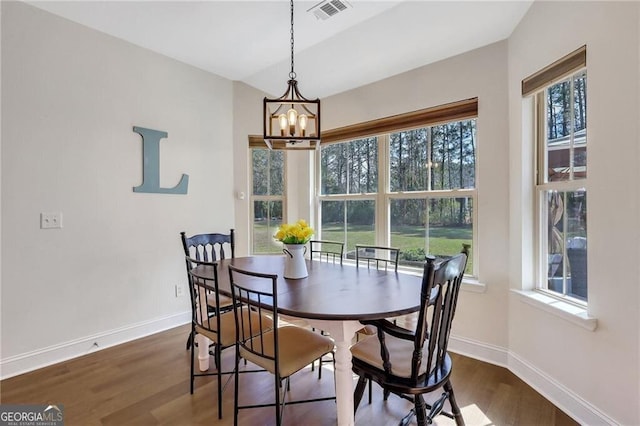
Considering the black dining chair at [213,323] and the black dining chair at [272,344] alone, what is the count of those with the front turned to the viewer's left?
0

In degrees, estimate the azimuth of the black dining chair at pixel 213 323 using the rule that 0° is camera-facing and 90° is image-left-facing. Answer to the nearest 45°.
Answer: approximately 225°

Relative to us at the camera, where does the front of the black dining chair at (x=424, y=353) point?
facing away from the viewer and to the left of the viewer

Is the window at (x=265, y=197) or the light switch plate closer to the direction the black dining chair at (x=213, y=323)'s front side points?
the window

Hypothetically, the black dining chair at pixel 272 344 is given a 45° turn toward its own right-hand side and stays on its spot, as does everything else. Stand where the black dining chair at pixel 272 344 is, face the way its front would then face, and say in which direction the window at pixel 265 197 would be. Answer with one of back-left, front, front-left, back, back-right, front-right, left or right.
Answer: left

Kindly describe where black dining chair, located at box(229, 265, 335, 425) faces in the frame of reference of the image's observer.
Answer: facing away from the viewer and to the right of the viewer

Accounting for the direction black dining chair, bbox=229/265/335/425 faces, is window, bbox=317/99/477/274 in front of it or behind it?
in front

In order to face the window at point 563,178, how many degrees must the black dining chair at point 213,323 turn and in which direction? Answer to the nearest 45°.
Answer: approximately 45° to its right

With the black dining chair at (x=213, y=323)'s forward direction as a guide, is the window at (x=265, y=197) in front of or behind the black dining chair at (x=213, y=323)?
in front

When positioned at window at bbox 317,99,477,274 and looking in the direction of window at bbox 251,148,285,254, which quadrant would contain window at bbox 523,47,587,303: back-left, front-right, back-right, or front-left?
back-left

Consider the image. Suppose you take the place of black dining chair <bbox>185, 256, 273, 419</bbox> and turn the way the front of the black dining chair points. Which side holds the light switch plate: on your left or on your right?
on your left

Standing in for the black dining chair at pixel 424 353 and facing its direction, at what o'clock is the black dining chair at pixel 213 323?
the black dining chair at pixel 213 323 is roughly at 11 o'clock from the black dining chair at pixel 424 353.

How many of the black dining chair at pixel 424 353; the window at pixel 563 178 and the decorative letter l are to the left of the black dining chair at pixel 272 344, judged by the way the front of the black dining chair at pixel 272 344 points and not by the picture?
1

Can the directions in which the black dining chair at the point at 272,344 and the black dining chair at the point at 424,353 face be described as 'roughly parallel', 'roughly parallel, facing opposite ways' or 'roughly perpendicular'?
roughly perpendicular
